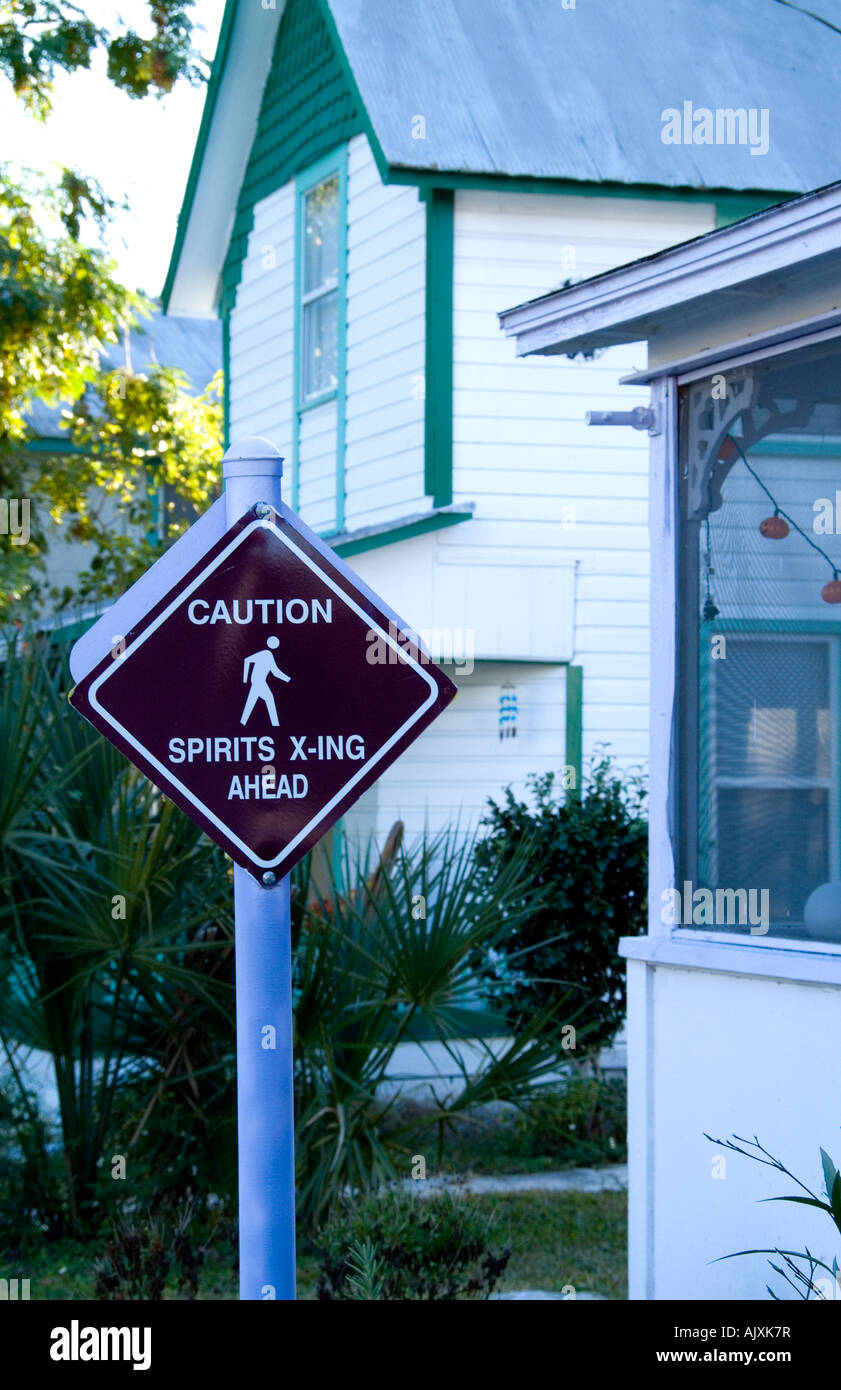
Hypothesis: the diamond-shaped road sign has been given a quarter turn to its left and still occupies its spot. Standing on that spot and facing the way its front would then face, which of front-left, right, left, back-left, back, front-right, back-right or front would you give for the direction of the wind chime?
left

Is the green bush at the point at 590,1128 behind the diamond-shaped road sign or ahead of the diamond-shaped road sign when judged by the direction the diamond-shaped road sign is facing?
behind

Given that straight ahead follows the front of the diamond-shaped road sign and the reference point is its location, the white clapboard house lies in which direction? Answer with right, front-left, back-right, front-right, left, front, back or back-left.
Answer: back

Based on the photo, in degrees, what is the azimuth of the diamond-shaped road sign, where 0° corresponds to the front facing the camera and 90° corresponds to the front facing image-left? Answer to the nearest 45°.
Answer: approximately 0°

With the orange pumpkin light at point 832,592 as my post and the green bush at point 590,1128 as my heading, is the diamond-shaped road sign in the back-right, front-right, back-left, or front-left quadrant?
back-left

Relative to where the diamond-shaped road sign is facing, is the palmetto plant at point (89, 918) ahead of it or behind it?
behind

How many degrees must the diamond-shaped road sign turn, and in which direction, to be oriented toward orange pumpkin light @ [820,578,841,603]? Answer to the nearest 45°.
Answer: approximately 135° to its left
